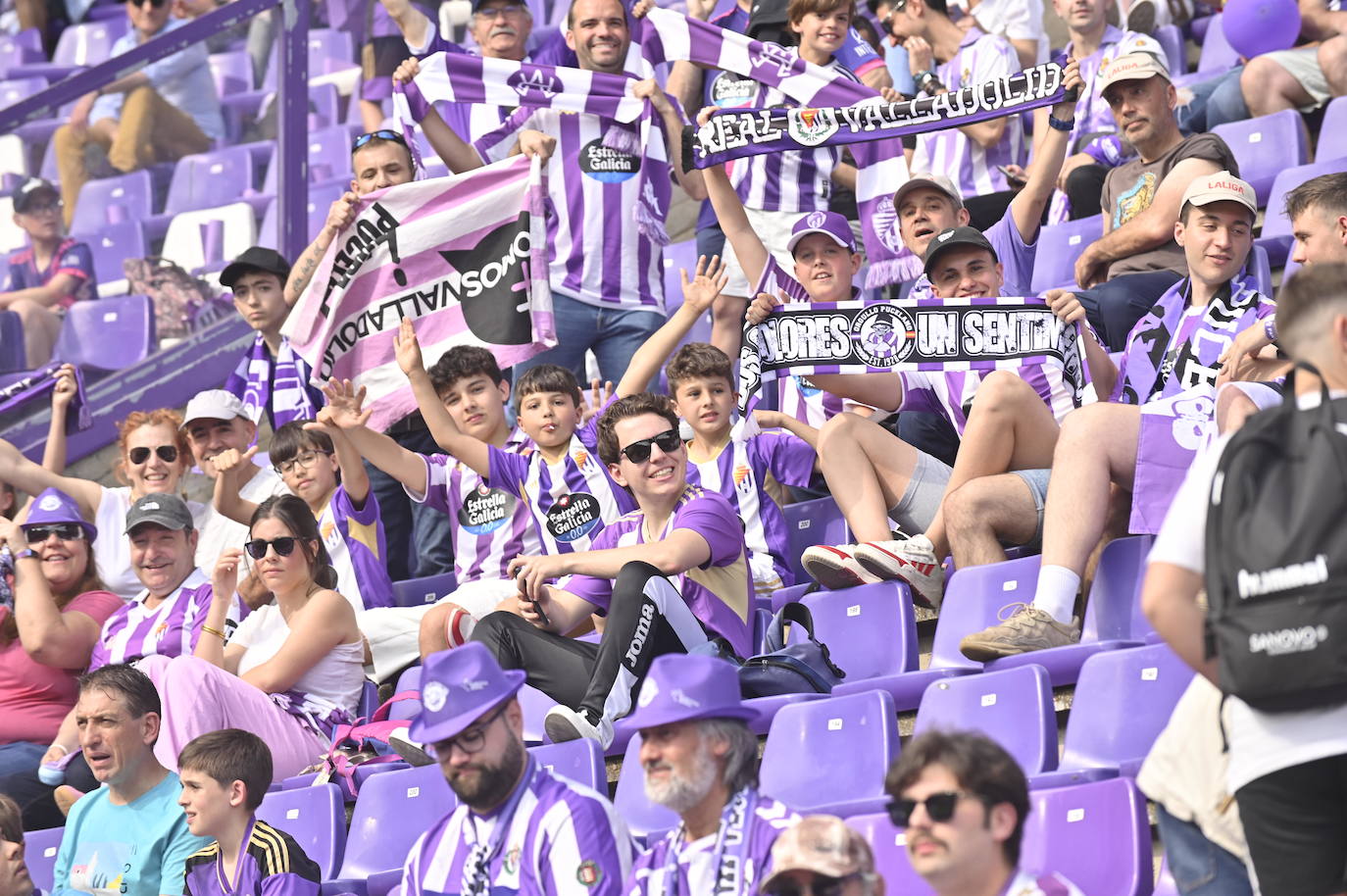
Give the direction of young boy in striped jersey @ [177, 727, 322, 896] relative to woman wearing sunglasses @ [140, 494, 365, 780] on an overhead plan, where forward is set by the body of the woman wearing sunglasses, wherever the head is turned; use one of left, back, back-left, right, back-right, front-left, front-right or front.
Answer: front-left

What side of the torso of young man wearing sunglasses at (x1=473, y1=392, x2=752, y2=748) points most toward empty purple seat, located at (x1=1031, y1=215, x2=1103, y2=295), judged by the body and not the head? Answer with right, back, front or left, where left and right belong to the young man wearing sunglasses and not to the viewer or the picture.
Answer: back

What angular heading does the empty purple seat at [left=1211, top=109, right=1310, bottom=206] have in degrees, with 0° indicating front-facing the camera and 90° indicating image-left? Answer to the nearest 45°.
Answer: approximately 45°

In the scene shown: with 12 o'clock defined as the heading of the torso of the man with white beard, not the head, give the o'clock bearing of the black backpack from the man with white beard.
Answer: The black backpack is roughly at 9 o'clock from the man with white beard.

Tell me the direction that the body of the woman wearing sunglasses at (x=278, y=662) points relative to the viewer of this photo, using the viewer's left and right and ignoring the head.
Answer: facing the viewer and to the left of the viewer

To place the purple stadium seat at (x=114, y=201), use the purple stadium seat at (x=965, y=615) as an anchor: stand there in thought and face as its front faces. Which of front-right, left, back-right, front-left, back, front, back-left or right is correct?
right

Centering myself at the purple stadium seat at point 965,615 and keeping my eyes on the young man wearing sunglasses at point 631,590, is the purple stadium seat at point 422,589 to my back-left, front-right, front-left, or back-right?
front-right

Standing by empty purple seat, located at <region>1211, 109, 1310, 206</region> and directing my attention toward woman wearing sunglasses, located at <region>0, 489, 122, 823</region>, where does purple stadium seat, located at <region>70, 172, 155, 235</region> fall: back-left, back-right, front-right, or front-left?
front-right

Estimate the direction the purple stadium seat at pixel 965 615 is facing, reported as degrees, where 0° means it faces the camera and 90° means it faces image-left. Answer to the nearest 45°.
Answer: approximately 45°

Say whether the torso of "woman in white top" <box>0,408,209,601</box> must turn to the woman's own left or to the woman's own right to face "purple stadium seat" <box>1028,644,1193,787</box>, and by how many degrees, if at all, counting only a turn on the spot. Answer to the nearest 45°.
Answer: approximately 45° to the woman's own left

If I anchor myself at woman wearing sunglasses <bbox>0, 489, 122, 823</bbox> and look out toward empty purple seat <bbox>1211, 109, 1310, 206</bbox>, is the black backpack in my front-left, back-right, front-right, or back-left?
front-right

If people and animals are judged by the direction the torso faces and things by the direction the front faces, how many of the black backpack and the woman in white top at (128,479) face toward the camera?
2

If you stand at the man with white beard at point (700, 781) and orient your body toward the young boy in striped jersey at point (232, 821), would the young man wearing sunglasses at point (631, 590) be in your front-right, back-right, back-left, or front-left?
front-right

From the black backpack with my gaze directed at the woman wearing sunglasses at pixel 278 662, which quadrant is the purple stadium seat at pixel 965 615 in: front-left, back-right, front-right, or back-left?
front-right

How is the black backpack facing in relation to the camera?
toward the camera

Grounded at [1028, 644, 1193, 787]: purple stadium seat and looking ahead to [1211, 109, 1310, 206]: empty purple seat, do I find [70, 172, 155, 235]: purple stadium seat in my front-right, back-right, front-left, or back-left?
front-left
